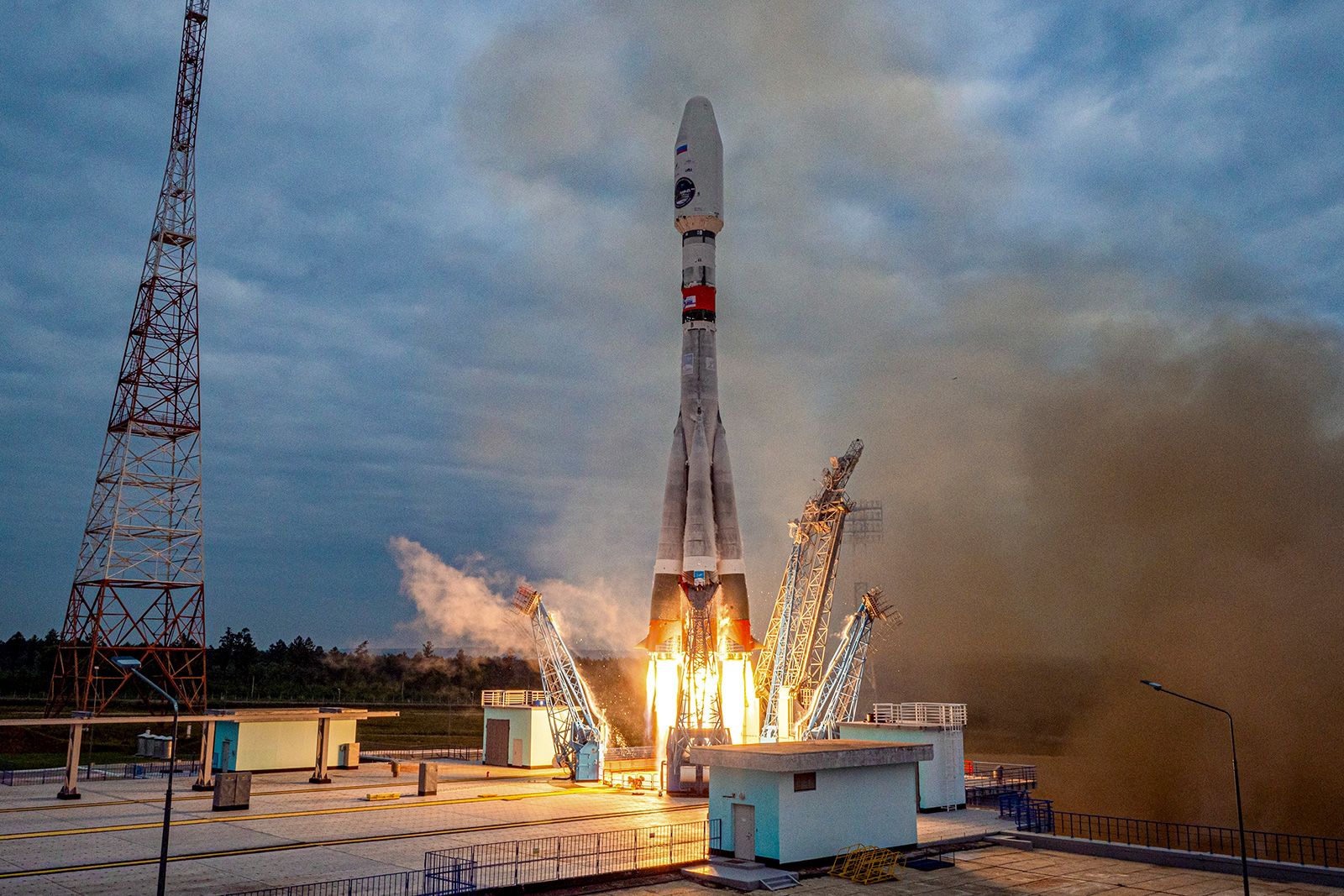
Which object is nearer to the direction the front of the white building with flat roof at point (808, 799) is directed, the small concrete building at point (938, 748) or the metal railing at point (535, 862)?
the metal railing

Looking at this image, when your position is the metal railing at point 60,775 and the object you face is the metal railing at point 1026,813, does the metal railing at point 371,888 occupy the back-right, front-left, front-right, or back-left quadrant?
front-right

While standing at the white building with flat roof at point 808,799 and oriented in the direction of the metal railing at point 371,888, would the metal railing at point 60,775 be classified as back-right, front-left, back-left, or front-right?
front-right

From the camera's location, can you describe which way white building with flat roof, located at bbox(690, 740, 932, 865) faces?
facing the viewer and to the left of the viewer

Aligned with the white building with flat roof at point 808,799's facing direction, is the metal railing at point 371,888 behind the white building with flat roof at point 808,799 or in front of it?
in front

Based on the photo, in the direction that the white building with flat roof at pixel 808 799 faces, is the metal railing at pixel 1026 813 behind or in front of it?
behind

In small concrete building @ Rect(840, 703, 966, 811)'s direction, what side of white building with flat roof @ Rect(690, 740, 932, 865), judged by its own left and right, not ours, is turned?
back

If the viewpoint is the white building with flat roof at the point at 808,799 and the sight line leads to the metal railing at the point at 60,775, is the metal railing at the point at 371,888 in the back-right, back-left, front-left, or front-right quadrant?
front-left

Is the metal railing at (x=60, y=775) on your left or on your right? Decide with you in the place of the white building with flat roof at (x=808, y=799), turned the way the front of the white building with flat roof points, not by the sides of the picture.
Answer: on your right
